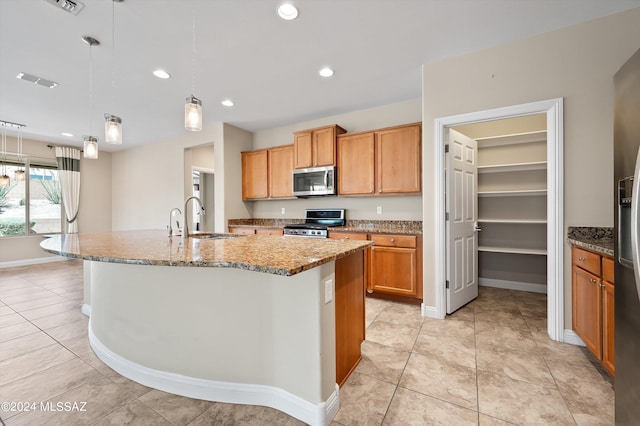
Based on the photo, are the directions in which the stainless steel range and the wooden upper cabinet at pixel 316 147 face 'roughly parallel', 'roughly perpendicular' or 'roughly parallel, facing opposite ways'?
roughly parallel

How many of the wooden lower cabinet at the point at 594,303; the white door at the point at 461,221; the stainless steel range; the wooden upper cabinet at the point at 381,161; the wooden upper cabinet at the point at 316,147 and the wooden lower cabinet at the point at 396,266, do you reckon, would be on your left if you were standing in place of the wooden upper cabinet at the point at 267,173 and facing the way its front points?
6

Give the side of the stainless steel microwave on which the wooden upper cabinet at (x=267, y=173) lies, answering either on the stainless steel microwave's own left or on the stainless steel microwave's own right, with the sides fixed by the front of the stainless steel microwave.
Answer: on the stainless steel microwave's own right

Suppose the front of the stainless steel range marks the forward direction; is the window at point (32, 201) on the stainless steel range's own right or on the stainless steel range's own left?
on the stainless steel range's own right

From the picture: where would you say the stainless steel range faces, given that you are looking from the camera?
facing the viewer and to the left of the viewer

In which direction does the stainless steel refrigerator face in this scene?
to the viewer's left

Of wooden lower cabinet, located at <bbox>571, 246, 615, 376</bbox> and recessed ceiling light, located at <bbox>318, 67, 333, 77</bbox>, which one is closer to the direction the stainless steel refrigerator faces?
the recessed ceiling light

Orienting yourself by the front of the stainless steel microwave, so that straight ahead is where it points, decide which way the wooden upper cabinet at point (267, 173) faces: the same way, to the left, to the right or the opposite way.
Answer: the same way

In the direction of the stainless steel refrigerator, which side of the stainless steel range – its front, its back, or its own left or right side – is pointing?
left

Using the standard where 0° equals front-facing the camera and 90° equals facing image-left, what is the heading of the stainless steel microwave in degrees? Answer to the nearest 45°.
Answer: approximately 45°

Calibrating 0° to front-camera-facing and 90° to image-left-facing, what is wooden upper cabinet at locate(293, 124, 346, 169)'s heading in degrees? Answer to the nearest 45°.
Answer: approximately 45°

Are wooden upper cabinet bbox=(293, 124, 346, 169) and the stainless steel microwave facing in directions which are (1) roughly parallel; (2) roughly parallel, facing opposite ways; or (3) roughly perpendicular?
roughly parallel

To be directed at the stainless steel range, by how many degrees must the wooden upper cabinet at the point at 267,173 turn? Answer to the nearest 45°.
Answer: approximately 90° to its left

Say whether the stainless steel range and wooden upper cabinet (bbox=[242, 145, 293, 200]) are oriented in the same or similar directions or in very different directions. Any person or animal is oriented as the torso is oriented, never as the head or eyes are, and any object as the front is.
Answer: same or similar directions

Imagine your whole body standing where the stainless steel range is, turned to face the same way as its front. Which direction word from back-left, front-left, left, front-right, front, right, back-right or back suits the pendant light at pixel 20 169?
front-right

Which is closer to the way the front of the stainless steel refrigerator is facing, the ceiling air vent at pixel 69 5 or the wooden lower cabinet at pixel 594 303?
the ceiling air vent

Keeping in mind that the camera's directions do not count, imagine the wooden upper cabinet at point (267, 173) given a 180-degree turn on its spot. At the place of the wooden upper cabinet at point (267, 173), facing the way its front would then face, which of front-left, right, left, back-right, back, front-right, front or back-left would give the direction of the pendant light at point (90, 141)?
back
